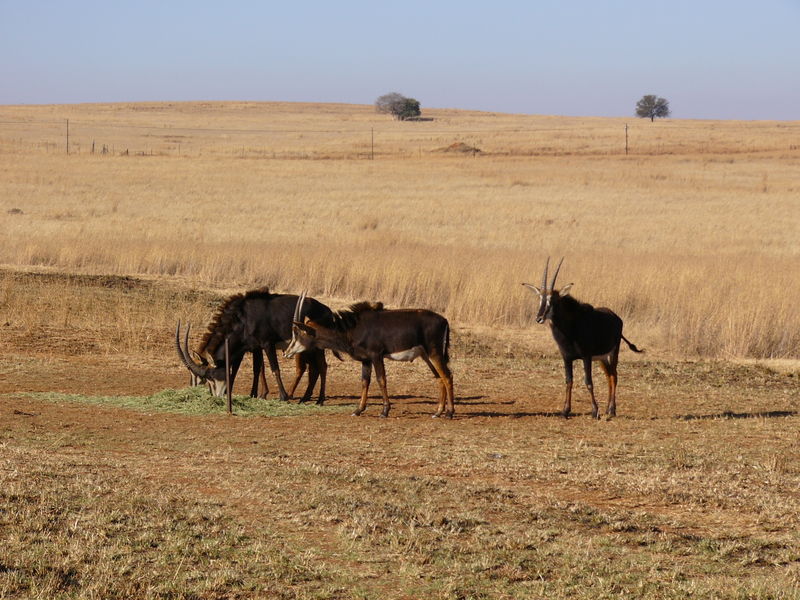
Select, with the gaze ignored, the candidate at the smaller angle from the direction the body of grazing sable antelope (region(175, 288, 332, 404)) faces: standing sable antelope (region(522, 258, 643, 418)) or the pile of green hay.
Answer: the pile of green hay

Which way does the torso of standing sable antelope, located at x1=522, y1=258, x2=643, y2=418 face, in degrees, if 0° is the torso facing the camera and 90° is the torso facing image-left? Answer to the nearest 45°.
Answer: approximately 45°

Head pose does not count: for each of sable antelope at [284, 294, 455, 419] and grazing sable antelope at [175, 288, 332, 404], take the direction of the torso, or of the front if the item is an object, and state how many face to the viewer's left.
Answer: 2

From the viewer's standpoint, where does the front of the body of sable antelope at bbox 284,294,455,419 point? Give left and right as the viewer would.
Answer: facing to the left of the viewer

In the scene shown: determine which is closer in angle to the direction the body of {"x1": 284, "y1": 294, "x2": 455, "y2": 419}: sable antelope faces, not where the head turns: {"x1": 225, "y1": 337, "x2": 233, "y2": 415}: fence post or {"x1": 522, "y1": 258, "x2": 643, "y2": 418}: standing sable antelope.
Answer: the fence post

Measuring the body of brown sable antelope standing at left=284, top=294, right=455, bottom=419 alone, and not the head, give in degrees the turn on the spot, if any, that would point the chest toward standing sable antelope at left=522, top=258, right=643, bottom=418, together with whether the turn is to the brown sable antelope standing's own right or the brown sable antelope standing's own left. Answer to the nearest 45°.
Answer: approximately 180°

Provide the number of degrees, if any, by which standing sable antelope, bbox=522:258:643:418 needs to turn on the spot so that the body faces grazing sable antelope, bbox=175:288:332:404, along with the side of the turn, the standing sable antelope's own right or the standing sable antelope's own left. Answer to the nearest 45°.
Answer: approximately 45° to the standing sable antelope's own right

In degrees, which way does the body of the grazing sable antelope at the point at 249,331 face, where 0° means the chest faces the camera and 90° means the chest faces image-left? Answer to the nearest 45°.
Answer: approximately 90°
